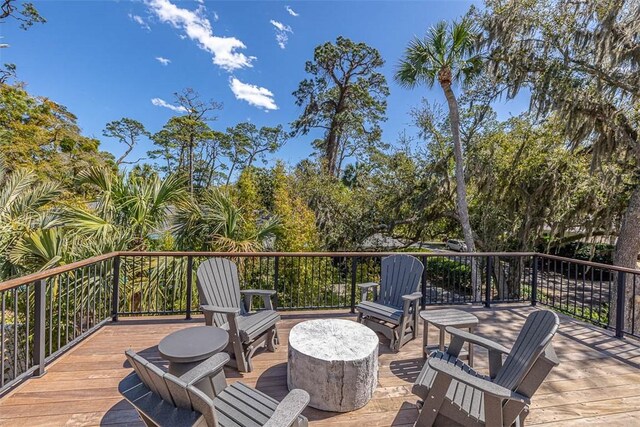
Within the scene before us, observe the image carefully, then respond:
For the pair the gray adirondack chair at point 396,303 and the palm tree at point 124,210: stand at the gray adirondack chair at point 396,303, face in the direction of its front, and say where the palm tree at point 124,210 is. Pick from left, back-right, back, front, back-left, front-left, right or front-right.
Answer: front-right

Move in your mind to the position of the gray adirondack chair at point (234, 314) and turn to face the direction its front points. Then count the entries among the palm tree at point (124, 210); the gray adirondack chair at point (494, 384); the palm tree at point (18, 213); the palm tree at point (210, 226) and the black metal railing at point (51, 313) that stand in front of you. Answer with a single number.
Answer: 1

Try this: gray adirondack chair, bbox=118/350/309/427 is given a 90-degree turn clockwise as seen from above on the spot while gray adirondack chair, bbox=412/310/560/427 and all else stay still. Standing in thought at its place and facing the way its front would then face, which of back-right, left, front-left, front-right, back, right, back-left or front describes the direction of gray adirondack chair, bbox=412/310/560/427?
front-left

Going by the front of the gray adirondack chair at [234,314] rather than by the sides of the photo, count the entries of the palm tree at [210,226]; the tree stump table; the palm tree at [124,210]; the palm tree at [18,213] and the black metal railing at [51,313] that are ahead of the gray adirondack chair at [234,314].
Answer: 1

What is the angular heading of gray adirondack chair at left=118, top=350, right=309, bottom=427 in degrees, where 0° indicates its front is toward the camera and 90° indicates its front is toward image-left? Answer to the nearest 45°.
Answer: approximately 225°

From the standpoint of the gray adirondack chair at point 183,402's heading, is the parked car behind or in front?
in front

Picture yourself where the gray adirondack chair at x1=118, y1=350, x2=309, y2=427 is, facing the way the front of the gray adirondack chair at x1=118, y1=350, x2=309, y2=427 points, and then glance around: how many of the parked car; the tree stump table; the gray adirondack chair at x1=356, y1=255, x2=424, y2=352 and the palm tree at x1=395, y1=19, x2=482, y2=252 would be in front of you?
4

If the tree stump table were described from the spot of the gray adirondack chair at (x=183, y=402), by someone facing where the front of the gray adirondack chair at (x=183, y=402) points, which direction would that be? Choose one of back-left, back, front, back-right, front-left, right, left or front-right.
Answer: front

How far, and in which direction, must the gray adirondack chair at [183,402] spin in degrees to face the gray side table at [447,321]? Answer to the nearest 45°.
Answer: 0° — it already faces it

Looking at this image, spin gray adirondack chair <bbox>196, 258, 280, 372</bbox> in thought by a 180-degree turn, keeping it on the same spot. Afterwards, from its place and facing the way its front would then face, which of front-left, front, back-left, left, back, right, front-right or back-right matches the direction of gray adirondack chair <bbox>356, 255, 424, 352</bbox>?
back-right

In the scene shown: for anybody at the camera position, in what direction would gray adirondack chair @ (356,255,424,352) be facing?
facing the viewer and to the left of the viewer

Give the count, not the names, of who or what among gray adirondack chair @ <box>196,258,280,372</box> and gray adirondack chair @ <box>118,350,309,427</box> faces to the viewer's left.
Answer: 0

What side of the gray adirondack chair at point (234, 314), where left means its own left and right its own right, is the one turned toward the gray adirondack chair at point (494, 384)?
front

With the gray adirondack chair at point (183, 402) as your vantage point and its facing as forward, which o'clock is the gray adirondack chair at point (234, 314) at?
the gray adirondack chair at point (234, 314) is roughly at 11 o'clock from the gray adirondack chair at point (183, 402).

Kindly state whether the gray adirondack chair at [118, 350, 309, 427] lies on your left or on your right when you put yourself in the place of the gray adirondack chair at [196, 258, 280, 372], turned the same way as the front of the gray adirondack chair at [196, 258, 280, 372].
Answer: on your right

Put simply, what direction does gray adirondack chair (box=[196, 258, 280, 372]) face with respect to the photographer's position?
facing the viewer and to the right of the viewer

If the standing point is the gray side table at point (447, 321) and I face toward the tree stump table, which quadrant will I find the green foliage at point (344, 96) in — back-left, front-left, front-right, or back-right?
back-right
